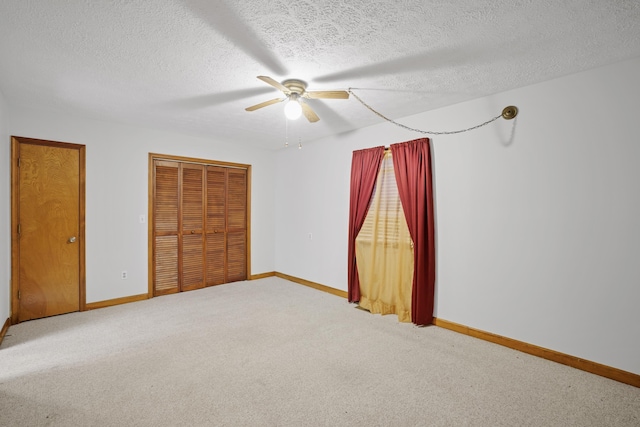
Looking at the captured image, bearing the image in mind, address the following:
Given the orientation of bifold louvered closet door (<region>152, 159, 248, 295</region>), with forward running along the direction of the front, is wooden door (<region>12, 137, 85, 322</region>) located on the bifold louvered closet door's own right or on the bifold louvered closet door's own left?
on the bifold louvered closet door's own right

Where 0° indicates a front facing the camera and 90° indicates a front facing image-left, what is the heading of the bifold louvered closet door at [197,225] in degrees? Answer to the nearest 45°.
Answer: approximately 315°

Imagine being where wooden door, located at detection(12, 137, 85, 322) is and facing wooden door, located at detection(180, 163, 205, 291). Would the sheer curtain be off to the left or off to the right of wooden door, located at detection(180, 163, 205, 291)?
right

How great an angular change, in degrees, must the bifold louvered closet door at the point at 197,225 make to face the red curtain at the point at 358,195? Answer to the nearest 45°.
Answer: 0° — it already faces it
